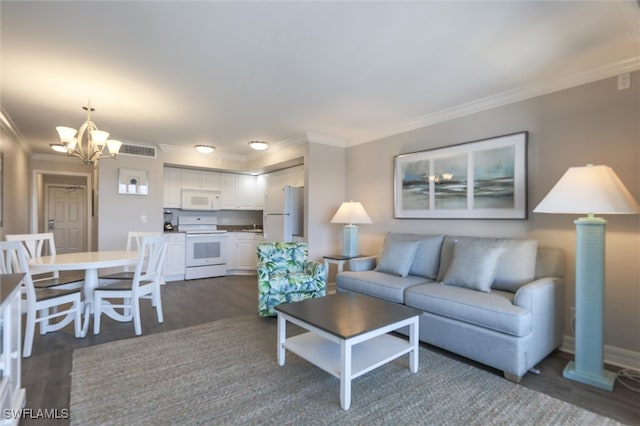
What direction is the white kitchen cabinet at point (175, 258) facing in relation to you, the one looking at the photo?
facing the viewer

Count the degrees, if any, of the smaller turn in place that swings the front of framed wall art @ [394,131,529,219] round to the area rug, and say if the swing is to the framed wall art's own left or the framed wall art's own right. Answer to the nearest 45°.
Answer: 0° — it already faces it

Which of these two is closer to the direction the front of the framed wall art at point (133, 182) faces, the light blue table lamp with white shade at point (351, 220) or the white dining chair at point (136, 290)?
the white dining chair

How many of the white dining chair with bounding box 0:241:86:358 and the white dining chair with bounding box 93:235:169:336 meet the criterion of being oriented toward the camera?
0

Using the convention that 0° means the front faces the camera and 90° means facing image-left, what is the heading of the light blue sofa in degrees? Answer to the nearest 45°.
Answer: approximately 45°

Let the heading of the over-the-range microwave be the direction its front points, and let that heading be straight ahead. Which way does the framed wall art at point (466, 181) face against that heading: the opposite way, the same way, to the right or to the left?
to the right

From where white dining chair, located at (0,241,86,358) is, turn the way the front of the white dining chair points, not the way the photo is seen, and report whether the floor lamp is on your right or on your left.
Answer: on your right

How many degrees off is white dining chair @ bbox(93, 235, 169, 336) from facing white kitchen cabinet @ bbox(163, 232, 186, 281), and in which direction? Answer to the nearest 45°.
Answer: approximately 45° to its right

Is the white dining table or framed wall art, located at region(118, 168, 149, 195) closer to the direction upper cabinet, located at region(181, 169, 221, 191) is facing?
the white dining table

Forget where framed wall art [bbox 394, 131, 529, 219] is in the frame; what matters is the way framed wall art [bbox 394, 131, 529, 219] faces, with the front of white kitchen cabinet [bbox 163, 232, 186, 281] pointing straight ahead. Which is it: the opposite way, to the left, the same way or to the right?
to the right

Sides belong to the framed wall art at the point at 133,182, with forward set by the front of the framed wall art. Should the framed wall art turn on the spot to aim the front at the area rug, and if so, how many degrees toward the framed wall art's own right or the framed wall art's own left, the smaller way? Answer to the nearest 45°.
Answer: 0° — it already faces it

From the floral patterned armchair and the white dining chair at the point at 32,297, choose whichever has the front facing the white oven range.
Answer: the white dining chair

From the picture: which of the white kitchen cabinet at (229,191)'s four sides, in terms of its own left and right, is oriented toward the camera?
front

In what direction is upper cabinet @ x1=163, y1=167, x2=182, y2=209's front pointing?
toward the camera

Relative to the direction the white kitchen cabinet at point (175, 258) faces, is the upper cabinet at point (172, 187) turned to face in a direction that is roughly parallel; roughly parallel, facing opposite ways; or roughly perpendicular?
roughly parallel

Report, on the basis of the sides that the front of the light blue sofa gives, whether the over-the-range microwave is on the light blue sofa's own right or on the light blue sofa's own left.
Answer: on the light blue sofa's own right

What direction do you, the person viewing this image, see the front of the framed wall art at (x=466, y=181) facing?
facing the viewer and to the left of the viewer
